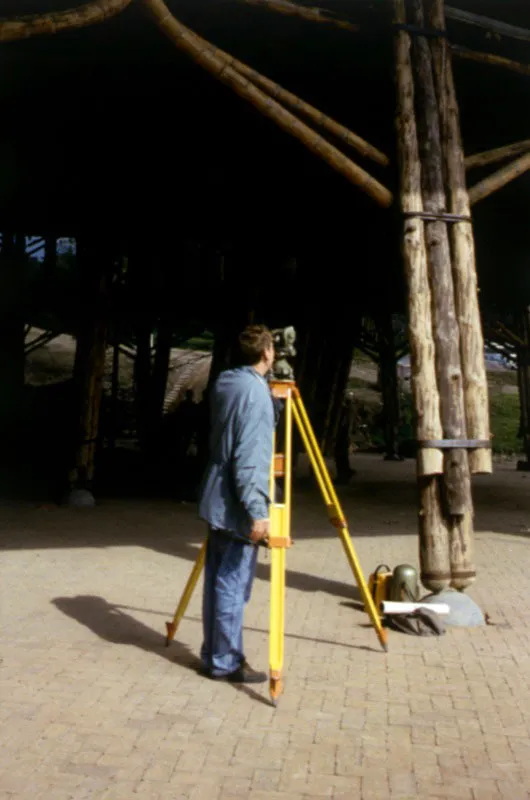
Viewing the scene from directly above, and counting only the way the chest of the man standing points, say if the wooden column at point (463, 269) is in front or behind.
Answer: in front

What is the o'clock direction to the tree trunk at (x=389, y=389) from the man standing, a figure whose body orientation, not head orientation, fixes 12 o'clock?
The tree trunk is roughly at 11 o'clock from the man standing.

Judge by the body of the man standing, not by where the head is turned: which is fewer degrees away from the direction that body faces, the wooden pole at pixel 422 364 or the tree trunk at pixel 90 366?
the wooden pole

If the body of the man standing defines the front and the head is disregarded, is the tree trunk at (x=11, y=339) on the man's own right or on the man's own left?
on the man's own left

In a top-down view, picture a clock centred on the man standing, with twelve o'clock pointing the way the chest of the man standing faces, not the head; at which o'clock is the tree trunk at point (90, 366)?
The tree trunk is roughly at 10 o'clock from the man standing.

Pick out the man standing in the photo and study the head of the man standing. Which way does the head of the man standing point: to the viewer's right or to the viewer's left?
to the viewer's right

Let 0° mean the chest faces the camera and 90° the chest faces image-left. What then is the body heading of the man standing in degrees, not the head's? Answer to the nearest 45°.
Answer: approximately 225°

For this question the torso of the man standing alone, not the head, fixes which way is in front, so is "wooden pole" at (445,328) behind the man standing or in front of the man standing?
in front
